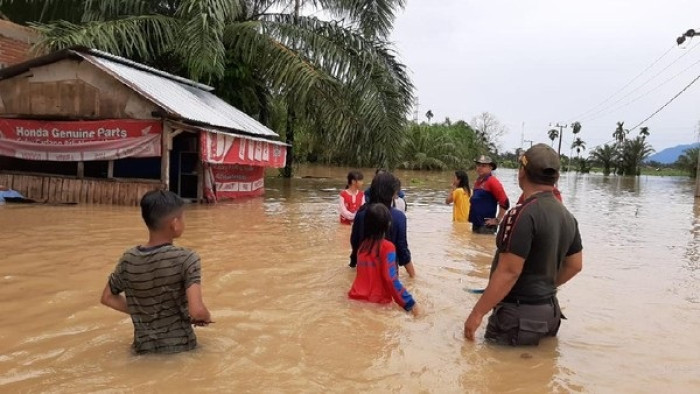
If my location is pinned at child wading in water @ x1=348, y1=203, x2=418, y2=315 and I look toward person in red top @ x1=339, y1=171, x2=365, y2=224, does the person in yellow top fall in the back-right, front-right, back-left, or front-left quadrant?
front-right

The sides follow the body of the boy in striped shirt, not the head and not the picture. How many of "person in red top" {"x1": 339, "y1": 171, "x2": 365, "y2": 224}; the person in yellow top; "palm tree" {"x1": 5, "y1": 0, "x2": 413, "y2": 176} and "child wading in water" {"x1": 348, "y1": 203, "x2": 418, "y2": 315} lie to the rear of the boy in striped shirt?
0

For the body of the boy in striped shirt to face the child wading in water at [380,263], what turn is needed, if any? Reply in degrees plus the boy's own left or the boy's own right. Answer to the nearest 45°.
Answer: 0° — they already face them

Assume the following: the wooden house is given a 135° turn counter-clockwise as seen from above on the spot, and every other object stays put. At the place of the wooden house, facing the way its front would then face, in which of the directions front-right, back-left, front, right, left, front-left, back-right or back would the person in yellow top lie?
back-right

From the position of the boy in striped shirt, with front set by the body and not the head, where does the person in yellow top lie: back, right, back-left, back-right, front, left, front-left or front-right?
front

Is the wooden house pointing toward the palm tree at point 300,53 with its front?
no

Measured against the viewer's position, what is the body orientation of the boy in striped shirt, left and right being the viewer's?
facing away from the viewer and to the right of the viewer

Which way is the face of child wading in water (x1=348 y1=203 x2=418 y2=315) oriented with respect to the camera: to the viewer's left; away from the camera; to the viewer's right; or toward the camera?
away from the camera

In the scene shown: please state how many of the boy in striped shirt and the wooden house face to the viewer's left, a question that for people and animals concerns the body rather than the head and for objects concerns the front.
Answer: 0

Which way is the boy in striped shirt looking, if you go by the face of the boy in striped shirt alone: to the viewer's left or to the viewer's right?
to the viewer's right

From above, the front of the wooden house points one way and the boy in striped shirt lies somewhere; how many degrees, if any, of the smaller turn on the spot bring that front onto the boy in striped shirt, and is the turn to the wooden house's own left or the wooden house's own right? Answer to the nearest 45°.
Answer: approximately 45° to the wooden house's own right

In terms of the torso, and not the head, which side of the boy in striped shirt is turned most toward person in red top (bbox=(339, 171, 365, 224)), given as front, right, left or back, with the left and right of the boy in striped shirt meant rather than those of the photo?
front

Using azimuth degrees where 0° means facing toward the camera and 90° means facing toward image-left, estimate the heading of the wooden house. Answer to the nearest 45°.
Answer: approximately 315°

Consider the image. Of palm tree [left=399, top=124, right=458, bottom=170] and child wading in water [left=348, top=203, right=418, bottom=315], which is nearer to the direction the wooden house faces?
the child wading in water

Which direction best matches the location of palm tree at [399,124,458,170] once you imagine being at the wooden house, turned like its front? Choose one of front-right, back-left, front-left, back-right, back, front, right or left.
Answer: left

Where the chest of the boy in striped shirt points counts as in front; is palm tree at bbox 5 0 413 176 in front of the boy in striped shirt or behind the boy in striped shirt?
in front

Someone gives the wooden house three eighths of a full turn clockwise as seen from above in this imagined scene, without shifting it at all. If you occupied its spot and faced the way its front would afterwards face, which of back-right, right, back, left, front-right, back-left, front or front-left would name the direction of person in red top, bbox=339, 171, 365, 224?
back-left
